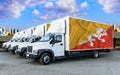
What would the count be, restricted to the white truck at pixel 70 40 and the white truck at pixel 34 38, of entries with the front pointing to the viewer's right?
0

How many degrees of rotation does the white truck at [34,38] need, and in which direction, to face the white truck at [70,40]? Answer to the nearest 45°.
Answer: approximately 90° to its left

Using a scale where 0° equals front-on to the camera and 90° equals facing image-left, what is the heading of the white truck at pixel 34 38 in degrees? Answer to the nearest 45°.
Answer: approximately 45°

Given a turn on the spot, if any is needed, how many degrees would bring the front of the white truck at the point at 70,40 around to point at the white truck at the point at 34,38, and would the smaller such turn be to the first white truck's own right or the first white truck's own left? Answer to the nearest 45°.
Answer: approximately 90° to the first white truck's own right
